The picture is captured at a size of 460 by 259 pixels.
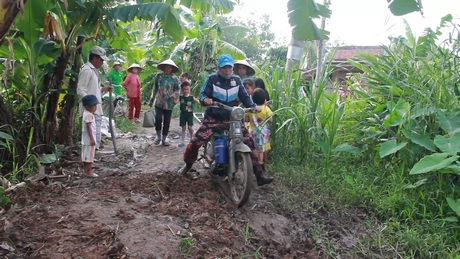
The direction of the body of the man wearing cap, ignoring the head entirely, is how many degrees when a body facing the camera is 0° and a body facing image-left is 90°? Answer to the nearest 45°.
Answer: approximately 270°

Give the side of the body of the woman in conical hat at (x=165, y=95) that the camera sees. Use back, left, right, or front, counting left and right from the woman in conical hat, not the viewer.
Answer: front

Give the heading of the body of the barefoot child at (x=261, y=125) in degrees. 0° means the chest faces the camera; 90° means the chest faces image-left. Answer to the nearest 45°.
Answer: approximately 135°

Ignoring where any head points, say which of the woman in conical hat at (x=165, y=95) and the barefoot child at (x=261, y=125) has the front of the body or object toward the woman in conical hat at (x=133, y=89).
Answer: the barefoot child

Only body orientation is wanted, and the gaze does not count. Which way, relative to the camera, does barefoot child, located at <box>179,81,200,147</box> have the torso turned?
toward the camera

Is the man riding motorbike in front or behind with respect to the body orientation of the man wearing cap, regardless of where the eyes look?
in front

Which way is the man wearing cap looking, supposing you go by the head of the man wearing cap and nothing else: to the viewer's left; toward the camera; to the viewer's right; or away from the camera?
to the viewer's right

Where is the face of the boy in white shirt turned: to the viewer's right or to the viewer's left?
to the viewer's right

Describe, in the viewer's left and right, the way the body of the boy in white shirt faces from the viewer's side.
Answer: facing to the right of the viewer
